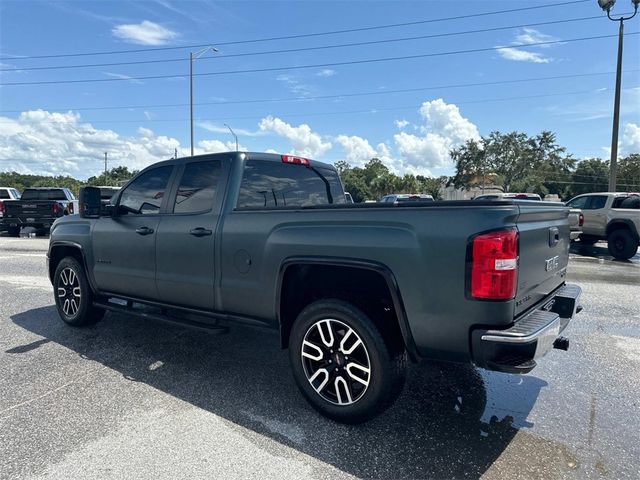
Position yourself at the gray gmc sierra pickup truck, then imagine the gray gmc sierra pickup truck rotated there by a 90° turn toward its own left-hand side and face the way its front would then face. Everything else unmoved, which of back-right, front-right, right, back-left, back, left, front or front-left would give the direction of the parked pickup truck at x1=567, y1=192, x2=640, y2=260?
back

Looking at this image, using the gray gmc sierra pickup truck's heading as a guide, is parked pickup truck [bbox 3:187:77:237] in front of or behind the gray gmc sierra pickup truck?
in front

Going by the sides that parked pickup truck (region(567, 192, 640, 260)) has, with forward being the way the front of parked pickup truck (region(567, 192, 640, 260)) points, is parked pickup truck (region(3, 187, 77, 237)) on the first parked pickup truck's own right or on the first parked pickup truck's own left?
on the first parked pickup truck's own left

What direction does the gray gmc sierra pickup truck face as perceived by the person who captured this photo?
facing away from the viewer and to the left of the viewer
